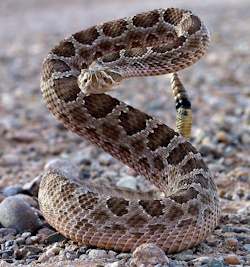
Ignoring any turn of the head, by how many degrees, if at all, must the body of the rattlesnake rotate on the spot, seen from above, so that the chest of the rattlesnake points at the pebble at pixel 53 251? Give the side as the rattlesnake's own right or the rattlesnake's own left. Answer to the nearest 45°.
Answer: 0° — it already faces it

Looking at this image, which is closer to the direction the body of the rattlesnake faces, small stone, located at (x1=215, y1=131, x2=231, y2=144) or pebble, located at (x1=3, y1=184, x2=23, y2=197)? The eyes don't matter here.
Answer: the pebble

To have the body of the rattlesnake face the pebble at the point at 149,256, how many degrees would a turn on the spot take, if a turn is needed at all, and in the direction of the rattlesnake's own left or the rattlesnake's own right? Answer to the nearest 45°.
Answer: approximately 45° to the rattlesnake's own left

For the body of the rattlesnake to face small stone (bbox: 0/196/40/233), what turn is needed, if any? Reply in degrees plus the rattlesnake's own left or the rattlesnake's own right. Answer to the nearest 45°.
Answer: approximately 45° to the rattlesnake's own right

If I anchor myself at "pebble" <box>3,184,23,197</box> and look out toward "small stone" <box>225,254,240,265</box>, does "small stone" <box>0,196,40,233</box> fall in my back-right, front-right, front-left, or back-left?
front-right

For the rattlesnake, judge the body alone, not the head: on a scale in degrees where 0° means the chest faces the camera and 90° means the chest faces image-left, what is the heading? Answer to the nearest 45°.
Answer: approximately 45°

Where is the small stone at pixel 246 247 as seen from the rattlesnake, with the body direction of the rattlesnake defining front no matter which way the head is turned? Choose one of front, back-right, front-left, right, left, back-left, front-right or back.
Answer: left

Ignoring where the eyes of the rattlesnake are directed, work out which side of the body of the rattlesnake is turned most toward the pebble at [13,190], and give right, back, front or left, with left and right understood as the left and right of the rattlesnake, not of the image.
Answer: right

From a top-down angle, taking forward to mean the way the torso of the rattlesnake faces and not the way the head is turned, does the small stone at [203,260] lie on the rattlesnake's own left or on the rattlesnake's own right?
on the rattlesnake's own left

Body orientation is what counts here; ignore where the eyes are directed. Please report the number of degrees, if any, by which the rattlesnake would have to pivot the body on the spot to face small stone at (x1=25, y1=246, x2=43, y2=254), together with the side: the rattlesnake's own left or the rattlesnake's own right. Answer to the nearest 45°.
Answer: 0° — it already faces it

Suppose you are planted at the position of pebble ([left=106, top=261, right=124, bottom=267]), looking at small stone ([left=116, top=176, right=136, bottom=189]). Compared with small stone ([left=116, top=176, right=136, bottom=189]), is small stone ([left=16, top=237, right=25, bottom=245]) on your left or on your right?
left

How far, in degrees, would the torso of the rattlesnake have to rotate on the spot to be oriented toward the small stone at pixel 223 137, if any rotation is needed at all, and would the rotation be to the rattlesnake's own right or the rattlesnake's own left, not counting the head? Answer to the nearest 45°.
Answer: approximately 180°

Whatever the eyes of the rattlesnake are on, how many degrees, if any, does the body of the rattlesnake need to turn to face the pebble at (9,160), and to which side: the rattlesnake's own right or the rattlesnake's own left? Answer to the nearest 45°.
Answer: approximately 90° to the rattlesnake's own right

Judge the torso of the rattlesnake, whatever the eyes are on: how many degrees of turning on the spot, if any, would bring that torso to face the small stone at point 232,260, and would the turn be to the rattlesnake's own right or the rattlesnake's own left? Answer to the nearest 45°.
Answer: approximately 90° to the rattlesnake's own left

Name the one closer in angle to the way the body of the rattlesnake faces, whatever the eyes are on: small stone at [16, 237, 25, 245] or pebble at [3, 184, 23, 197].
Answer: the small stone
